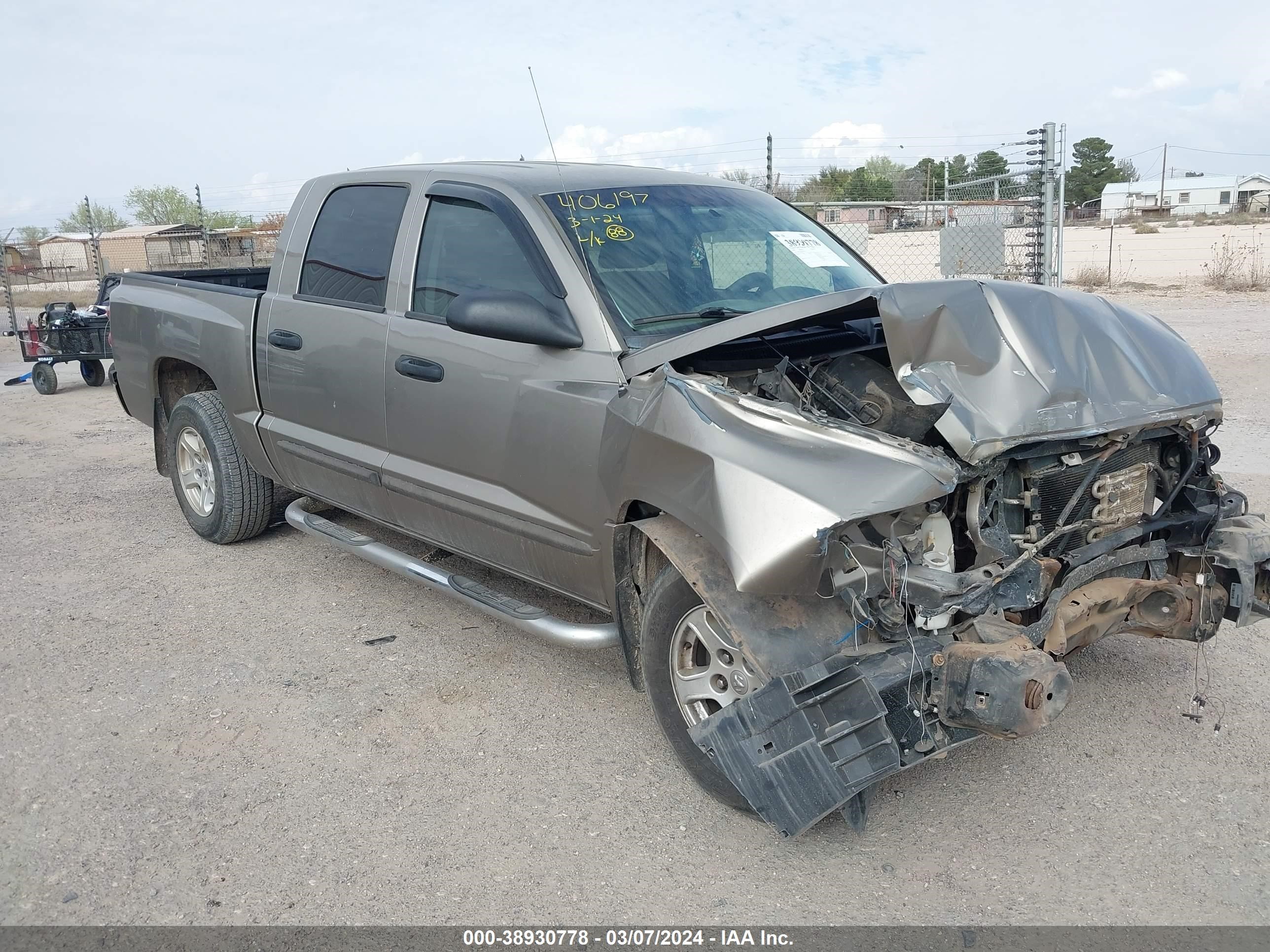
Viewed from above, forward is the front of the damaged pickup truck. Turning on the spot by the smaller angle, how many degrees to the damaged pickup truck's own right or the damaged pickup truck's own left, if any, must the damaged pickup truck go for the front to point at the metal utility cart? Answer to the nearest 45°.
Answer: approximately 180°

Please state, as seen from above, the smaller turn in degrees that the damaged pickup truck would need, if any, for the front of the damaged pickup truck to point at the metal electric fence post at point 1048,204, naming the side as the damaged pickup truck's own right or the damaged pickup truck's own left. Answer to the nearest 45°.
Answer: approximately 90° to the damaged pickup truck's own left

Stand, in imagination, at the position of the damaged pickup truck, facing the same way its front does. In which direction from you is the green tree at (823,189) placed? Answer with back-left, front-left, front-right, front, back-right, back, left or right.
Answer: back-left

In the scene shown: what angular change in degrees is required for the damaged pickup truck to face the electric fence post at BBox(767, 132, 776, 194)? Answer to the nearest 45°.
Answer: approximately 135° to its left

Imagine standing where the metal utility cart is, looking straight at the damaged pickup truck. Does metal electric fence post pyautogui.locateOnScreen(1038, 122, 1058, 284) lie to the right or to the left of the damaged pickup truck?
left

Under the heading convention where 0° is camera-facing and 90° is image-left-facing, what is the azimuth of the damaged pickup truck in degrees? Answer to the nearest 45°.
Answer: approximately 315°

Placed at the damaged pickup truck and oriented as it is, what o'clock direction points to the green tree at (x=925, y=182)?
The green tree is roughly at 8 o'clock from the damaged pickup truck.

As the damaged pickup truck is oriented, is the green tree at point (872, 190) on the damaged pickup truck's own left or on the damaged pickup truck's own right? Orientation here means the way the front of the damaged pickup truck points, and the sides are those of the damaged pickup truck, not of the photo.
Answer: on the damaged pickup truck's own left

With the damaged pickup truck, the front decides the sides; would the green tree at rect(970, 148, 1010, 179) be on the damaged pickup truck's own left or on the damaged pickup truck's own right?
on the damaged pickup truck's own left

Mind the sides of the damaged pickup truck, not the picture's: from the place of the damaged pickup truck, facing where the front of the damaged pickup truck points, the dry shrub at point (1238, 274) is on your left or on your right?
on your left
